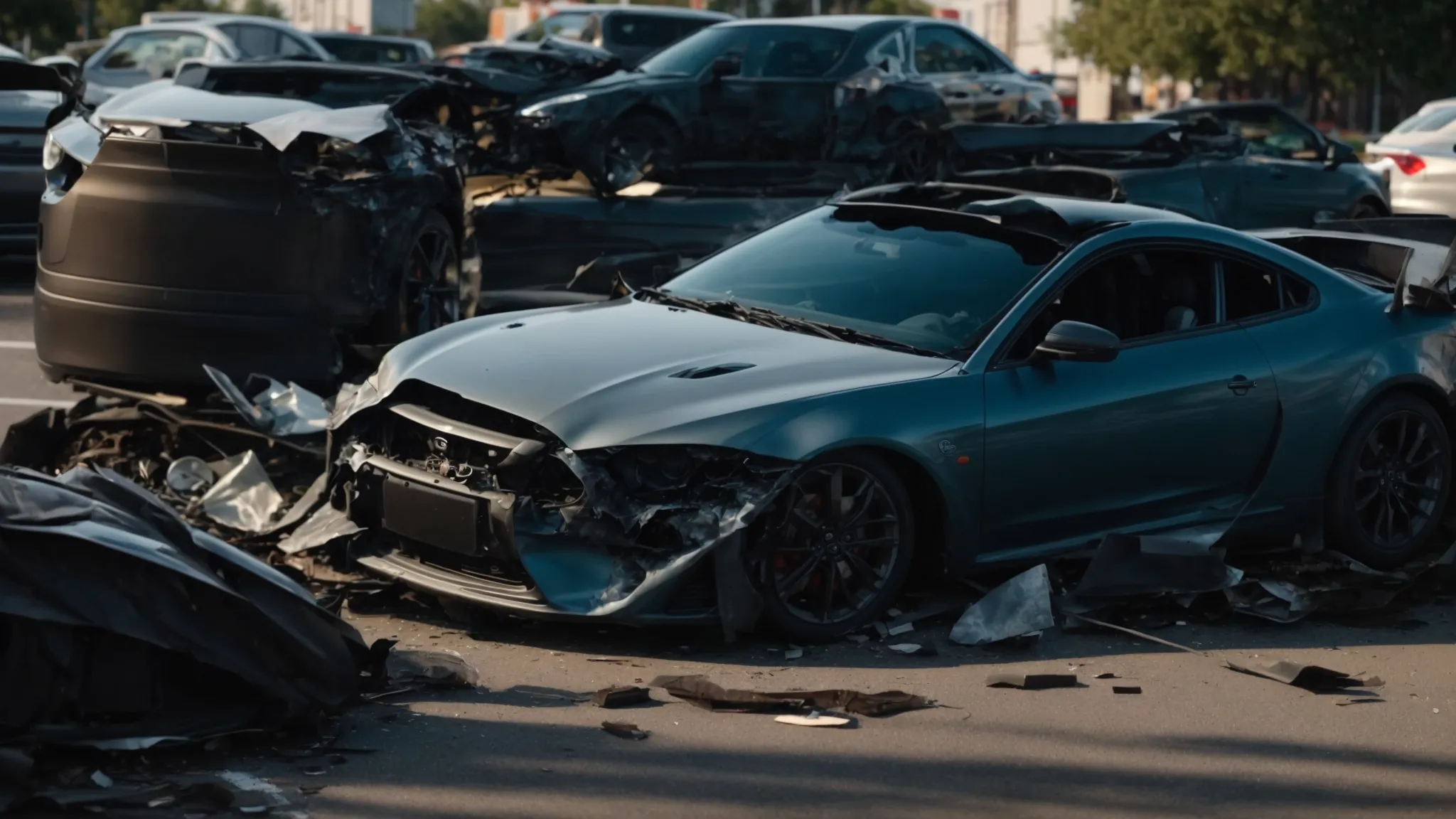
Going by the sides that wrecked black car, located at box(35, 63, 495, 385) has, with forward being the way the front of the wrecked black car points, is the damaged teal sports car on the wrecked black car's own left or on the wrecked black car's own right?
on the wrecked black car's own left

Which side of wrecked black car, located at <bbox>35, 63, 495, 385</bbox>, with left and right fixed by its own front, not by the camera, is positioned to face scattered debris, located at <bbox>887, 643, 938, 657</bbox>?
left

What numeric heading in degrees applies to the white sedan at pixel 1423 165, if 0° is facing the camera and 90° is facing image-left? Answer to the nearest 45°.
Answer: approximately 225°

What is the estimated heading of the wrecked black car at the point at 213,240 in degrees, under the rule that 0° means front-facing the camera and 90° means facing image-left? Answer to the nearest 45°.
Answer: approximately 45°

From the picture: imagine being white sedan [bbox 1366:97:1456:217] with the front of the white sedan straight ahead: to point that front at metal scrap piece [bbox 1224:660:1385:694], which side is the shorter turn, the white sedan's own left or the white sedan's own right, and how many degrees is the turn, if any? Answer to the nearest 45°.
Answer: approximately 135° to the white sedan's own right

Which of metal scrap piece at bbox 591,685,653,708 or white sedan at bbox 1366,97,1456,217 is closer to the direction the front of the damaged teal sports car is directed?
the metal scrap piece
